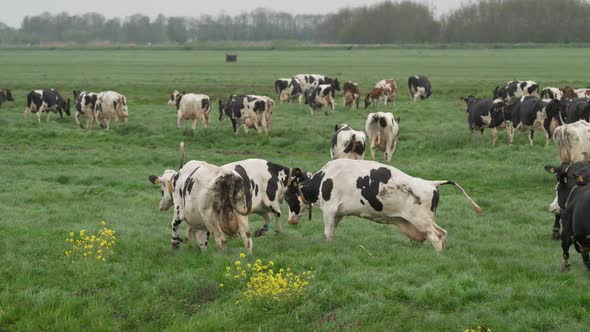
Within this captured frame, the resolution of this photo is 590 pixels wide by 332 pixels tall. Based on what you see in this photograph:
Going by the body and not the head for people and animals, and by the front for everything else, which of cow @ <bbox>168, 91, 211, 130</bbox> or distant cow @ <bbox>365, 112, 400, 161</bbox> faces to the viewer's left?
the cow

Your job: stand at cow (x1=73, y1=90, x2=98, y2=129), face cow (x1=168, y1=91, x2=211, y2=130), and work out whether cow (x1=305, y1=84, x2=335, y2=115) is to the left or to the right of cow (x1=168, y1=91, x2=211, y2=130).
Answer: left

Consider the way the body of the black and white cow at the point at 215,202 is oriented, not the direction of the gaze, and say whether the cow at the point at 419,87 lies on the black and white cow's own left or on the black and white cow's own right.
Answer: on the black and white cow's own right

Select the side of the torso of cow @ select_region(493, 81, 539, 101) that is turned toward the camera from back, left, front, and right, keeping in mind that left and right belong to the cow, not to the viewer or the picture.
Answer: left

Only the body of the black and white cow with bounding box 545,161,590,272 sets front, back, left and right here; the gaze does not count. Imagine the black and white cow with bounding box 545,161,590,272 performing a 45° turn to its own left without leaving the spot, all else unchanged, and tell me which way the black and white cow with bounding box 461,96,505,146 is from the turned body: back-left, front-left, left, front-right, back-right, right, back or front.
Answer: back

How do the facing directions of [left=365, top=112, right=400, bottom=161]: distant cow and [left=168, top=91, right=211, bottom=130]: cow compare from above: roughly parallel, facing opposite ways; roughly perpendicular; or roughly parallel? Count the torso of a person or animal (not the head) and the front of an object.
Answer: roughly perpendicular

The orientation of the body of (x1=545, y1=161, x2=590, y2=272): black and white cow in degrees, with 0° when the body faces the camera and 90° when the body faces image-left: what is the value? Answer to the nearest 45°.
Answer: approximately 45°

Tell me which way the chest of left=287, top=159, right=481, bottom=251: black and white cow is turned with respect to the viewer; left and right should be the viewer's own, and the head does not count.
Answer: facing to the left of the viewer

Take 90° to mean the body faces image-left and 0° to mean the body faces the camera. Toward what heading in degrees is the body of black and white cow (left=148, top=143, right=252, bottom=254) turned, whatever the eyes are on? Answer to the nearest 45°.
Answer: approximately 135°

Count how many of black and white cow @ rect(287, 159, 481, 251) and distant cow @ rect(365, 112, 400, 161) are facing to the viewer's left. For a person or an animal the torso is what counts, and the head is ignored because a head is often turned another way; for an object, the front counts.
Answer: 1

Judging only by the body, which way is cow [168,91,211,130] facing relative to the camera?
to the viewer's left
